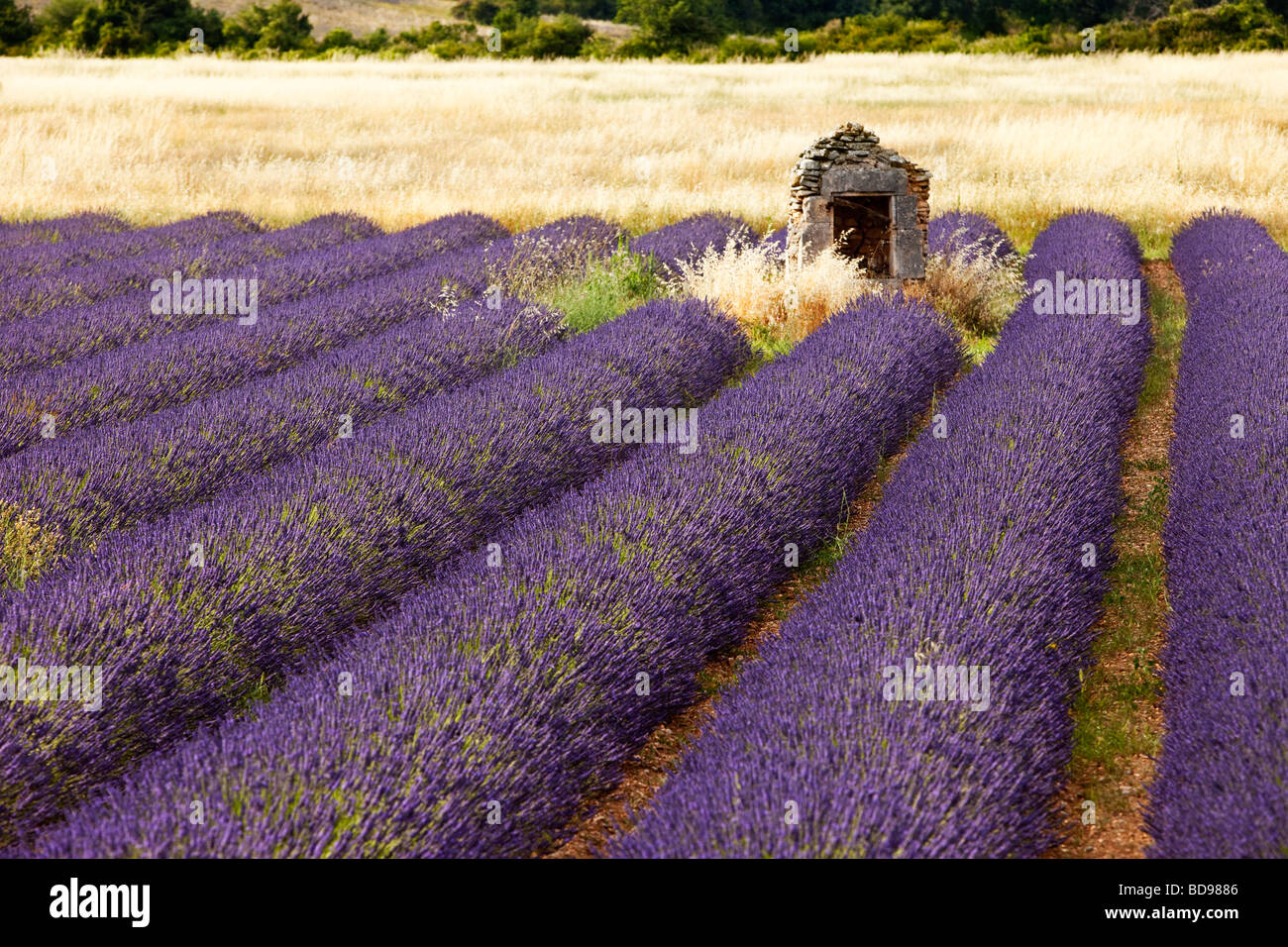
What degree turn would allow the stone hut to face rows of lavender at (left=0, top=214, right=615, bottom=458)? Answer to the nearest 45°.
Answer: approximately 45° to its right

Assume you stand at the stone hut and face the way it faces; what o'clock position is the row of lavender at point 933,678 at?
The row of lavender is roughly at 12 o'clock from the stone hut.

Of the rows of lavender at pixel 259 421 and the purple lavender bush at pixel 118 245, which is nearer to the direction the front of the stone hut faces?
the rows of lavender

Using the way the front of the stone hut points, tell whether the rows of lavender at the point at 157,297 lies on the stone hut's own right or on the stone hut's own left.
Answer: on the stone hut's own right

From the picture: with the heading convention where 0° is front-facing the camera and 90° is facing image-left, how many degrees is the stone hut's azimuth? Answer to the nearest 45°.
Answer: approximately 0°

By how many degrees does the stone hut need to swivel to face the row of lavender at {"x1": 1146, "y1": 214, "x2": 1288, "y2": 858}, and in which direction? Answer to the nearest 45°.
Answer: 0° — it already faces it

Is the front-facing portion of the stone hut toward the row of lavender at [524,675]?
yes
